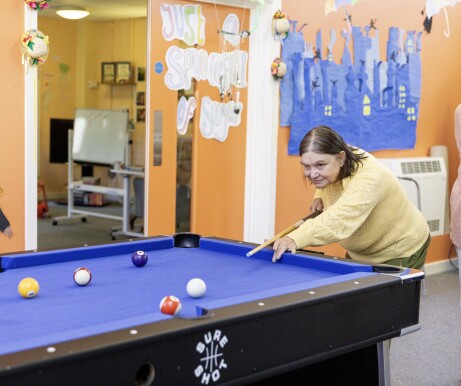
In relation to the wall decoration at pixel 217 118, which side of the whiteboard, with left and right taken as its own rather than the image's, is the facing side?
front

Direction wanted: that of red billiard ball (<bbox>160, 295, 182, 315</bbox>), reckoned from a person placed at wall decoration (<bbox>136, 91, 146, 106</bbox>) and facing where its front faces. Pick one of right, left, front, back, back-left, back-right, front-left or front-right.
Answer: front

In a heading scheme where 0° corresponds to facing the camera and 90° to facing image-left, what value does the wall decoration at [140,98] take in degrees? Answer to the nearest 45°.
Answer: approximately 0°

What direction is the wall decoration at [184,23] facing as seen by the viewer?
toward the camera

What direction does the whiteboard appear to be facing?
toward the camera

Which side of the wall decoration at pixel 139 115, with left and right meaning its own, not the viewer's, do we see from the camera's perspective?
front

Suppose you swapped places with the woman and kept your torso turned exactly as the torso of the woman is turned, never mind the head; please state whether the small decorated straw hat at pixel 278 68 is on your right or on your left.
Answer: on your right

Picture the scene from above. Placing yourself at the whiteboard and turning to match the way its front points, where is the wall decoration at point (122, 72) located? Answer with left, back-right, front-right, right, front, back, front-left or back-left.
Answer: back

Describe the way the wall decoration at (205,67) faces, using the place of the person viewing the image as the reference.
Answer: facing the viewer

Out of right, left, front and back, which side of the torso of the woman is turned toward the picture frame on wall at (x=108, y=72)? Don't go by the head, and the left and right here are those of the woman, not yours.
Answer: right

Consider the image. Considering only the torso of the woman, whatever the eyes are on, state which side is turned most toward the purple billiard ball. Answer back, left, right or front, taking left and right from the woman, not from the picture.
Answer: front

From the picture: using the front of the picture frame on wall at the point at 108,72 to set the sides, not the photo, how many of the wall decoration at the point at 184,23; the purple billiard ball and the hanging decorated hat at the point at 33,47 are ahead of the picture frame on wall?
3

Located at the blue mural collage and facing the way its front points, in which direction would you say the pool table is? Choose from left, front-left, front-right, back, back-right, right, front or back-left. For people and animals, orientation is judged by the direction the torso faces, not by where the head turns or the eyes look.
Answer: front

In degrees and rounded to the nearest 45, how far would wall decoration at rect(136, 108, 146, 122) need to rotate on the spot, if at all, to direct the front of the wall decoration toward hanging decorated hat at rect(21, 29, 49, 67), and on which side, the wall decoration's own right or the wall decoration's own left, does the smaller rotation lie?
0° — it already faces it

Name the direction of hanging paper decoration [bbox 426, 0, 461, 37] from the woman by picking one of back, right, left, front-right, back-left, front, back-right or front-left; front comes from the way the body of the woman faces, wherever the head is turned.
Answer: back-right
